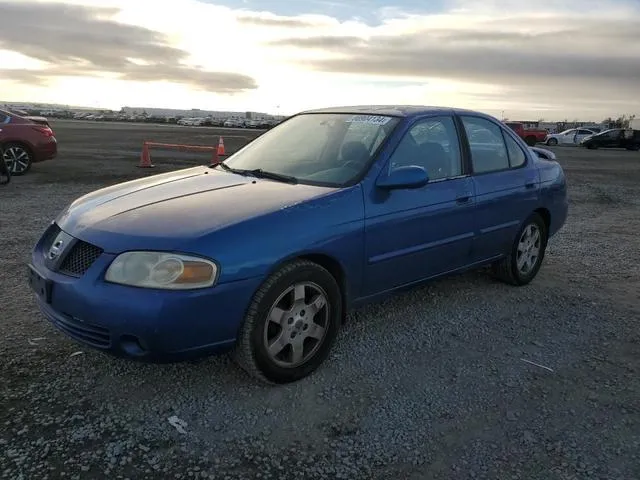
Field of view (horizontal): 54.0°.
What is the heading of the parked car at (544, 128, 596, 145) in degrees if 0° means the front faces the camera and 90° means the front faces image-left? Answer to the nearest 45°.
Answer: approximately 90°

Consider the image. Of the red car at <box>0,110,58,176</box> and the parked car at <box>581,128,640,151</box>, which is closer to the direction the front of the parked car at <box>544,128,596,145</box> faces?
the red car

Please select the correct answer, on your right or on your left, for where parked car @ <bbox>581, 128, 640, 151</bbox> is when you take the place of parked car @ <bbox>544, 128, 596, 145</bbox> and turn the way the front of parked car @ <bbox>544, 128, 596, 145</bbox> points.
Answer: on your left

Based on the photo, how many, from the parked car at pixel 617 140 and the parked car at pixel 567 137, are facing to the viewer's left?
2

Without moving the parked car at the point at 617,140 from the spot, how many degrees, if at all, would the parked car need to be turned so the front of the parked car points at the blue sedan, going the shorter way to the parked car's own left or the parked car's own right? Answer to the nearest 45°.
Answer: approximately 90° to the parked car's own left

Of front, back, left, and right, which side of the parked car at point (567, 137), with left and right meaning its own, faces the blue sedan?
left

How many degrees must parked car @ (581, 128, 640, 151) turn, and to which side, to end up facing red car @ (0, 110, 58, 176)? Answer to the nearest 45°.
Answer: approximately 90° to its left

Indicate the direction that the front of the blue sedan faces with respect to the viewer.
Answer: facing the viewer and to the left of the viewer

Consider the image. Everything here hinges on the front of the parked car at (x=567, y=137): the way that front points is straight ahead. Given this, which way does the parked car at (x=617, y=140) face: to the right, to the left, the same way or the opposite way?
the same way

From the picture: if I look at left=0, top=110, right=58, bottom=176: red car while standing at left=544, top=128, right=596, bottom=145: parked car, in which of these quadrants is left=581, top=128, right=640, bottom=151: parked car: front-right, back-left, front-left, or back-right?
front-left

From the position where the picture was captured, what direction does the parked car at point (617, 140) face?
facing to the left of the viewer
